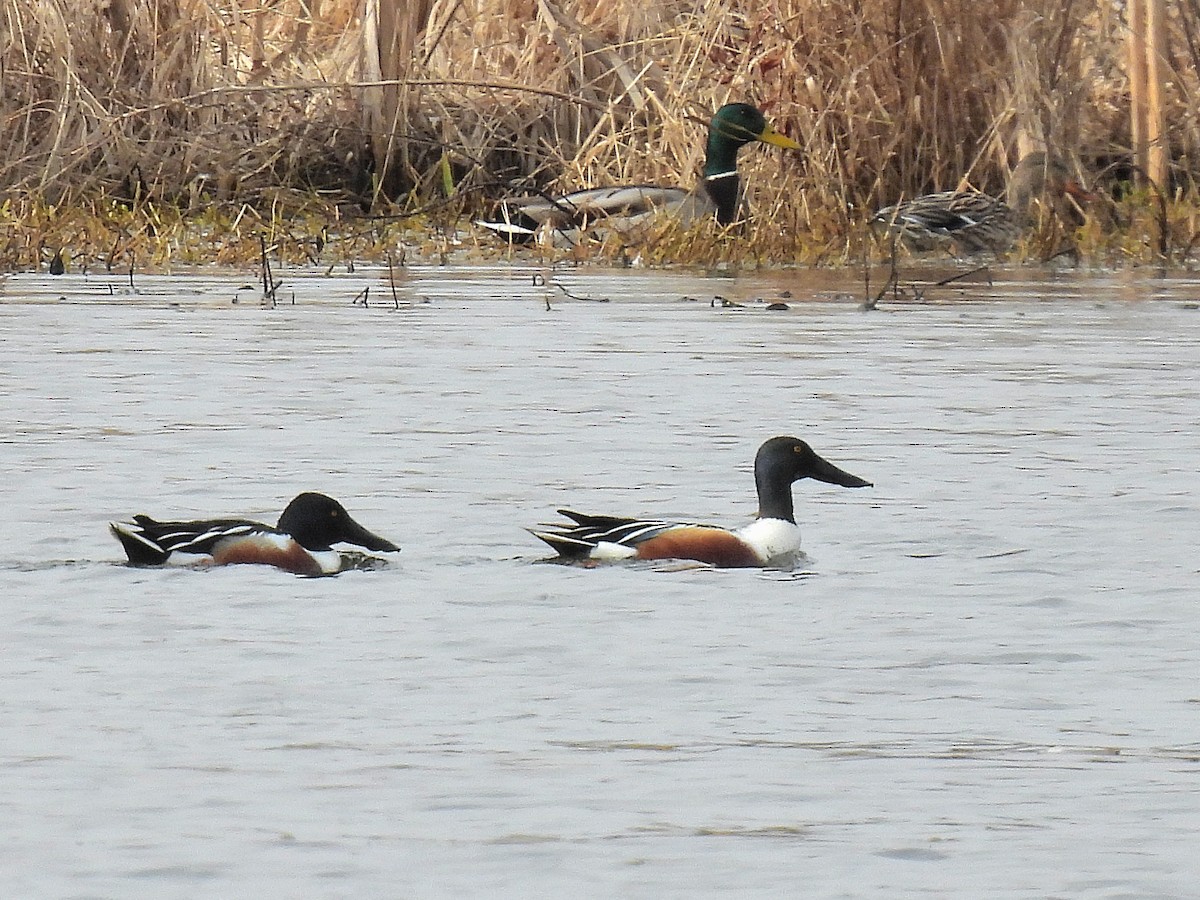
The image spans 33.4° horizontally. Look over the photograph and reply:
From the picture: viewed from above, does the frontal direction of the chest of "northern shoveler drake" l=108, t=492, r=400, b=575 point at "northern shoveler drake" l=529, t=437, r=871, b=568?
yes

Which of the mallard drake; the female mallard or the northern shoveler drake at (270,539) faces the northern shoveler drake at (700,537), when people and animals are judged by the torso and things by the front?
the northern shoveler drake at (270,539)

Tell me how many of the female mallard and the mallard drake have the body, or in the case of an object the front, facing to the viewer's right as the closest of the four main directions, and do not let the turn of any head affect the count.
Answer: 2

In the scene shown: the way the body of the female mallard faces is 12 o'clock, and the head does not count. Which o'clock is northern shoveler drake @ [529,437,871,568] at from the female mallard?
The northern shoveler drake is roughly at 3 o'clock from the female mallard.

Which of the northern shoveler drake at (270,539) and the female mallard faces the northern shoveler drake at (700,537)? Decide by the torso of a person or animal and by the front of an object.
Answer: the northern shoveler drake at (270,539)

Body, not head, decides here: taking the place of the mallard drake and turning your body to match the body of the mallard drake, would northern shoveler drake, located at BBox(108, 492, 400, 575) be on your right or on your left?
on your right

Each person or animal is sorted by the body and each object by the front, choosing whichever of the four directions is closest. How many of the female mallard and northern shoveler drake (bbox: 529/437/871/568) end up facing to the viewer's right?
2

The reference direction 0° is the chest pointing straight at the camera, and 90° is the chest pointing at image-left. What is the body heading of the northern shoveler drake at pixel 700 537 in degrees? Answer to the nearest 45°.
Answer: approximately 270°

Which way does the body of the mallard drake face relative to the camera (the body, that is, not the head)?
to the viewer's right

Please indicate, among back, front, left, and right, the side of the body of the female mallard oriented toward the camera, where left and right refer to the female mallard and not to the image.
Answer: right

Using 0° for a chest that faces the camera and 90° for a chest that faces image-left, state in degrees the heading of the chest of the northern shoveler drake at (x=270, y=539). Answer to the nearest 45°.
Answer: approximately 270°
